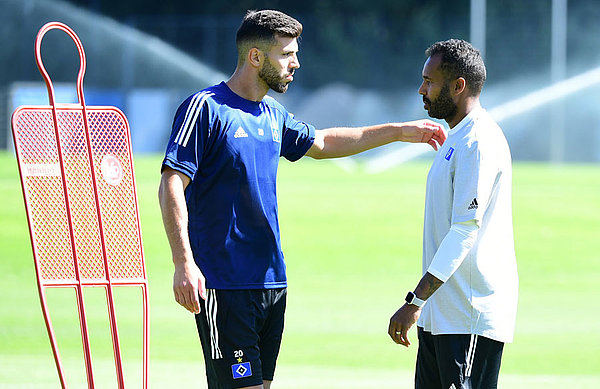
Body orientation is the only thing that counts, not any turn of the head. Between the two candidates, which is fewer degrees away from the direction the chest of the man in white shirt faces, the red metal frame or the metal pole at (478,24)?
the red metal frame

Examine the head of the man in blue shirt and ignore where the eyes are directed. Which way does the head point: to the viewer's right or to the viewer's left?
to the viewer's right

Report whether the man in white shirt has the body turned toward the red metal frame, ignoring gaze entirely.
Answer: yes

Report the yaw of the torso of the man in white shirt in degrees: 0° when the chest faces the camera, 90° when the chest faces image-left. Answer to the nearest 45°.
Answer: approximately 90°

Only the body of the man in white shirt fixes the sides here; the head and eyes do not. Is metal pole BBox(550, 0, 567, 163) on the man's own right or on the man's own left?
on the man's own right
